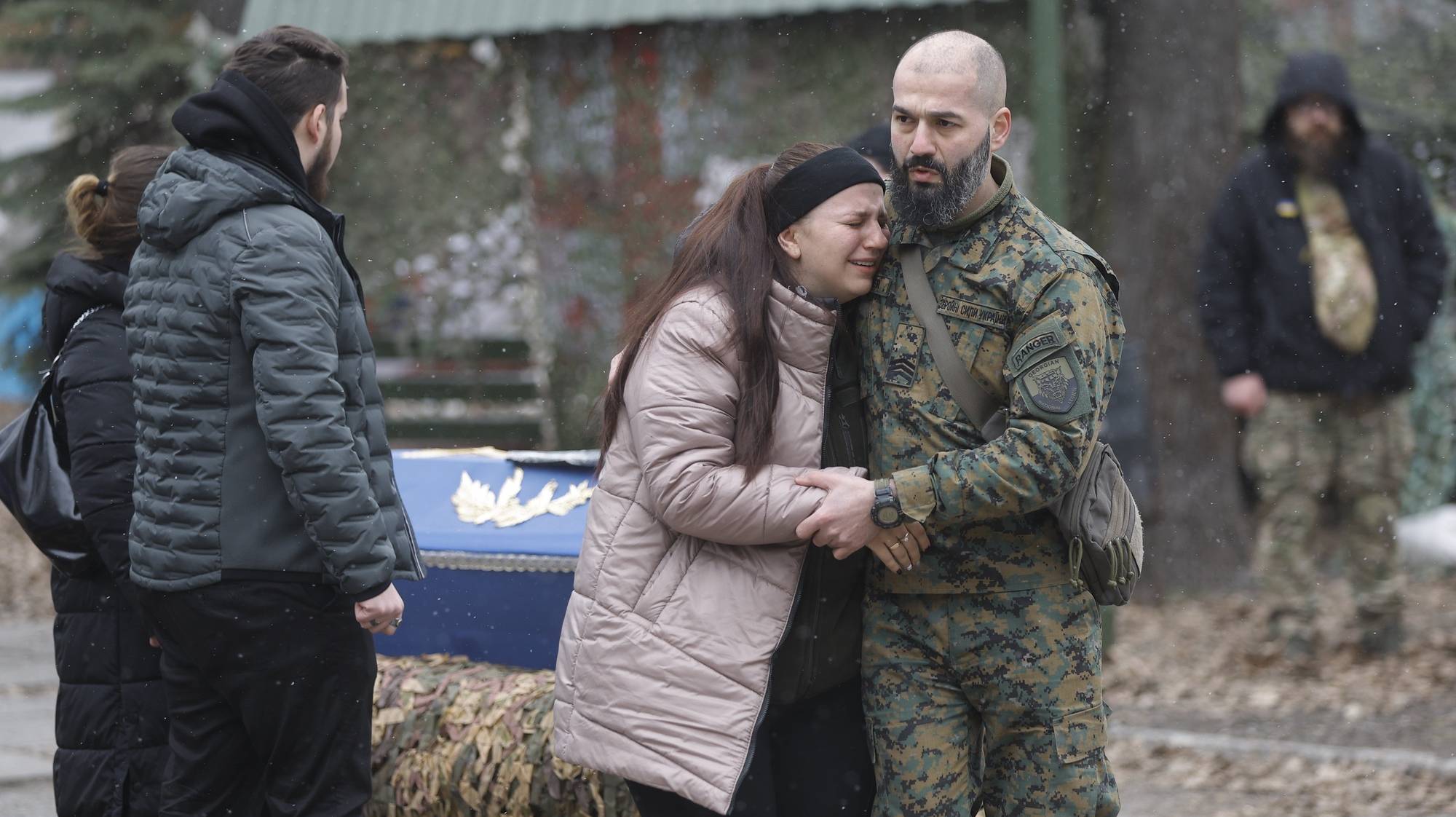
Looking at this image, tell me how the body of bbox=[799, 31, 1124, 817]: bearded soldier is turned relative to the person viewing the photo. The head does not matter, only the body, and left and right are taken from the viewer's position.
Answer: facing the viewer and to the left of the viewer

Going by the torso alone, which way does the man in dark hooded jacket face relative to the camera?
toward the camera

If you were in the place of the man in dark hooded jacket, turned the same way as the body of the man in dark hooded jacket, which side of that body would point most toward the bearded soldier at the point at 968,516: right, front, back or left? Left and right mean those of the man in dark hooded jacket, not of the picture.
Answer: front

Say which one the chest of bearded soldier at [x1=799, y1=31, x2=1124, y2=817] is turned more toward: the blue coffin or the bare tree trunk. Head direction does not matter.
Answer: the blue coffin

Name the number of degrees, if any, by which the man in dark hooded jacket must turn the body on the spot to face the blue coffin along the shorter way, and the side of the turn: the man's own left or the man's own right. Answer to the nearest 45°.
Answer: approximately 45° to the man's own right

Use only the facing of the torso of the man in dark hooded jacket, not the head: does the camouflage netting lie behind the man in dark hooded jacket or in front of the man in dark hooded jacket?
in front

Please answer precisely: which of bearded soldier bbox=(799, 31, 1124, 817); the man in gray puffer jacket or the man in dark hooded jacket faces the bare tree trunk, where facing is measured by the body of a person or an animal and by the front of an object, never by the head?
the man in gray puffer jacket

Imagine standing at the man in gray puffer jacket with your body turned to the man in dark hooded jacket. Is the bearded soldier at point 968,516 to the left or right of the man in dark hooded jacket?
right

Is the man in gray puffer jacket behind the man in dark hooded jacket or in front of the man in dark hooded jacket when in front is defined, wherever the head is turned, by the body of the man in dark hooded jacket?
in front

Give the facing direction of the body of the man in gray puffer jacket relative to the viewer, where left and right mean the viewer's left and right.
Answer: facing away from the viewer and to the right of the viewer

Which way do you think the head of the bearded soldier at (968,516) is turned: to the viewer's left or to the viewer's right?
to the viewer's left

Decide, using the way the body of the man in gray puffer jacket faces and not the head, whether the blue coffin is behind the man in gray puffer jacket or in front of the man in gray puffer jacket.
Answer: in front

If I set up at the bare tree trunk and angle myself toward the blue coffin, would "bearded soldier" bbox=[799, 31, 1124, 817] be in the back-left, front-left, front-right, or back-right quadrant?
front-left

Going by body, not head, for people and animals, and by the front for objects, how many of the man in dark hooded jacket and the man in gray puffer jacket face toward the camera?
1
